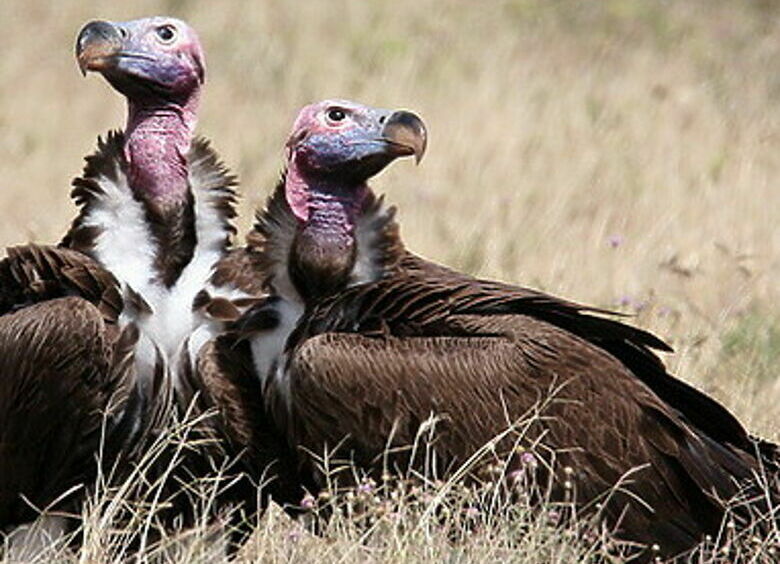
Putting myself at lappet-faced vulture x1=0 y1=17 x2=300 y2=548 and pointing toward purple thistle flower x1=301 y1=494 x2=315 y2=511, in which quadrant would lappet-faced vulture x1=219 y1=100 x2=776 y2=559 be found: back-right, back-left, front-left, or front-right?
front-left

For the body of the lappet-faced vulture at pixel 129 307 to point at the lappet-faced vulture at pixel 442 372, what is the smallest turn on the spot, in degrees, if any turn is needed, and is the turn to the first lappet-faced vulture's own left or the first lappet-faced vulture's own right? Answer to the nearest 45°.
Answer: approximately 45° to the first lappet-faced vulture's own left

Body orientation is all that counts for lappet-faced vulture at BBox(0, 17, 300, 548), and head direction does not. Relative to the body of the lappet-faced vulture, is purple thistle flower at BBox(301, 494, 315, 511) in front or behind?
in front

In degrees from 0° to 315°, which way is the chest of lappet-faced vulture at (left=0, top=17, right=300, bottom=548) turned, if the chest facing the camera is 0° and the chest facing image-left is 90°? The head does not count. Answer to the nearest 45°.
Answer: approximately 315°

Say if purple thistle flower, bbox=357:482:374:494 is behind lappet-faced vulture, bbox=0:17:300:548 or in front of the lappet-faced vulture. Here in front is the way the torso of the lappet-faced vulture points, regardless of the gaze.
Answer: in front
